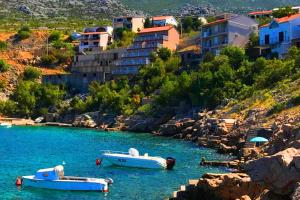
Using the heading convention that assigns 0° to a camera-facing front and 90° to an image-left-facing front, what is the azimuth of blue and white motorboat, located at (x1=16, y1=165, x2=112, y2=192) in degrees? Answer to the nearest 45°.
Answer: approximately 90°

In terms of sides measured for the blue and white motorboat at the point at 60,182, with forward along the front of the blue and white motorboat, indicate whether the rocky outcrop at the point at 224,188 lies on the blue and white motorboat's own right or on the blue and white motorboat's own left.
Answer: on the blue and white motorboat's own left
